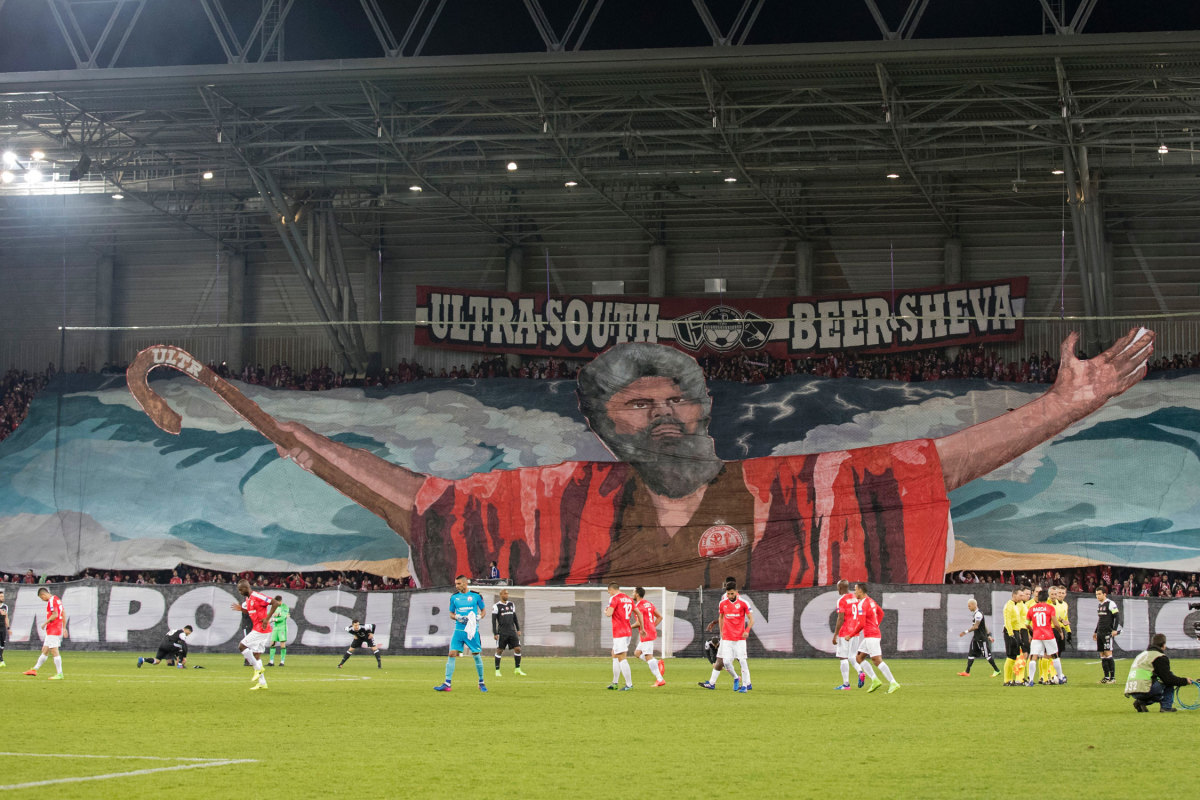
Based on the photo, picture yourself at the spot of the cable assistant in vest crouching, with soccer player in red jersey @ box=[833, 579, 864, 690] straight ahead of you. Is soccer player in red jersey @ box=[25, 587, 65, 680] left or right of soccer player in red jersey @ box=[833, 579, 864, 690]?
left

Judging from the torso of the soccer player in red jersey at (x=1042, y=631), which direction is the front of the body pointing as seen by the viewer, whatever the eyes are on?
away from the camera

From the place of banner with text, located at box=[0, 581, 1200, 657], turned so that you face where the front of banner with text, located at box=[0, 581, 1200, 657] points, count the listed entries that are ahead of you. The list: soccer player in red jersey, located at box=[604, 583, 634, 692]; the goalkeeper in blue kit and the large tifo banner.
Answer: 2

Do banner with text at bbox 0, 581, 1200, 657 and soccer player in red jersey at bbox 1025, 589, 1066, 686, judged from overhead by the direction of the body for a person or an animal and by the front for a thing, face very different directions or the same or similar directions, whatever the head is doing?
very different directions

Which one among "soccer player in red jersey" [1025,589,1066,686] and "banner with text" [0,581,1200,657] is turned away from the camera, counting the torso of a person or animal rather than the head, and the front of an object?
the soccer player in red jersey

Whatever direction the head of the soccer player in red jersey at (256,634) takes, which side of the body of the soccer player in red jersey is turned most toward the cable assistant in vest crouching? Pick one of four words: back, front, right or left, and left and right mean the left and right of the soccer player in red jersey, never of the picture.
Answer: left

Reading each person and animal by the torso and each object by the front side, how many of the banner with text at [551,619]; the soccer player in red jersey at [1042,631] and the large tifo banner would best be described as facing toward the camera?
2

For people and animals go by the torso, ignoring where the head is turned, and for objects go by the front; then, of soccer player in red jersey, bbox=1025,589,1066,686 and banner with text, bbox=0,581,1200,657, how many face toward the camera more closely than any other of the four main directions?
1

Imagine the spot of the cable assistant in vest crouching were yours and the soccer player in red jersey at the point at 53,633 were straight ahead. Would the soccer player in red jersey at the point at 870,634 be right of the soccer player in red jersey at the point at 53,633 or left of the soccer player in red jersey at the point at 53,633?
right

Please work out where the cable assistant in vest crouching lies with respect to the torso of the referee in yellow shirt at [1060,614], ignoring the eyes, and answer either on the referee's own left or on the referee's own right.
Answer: on the referee's own left

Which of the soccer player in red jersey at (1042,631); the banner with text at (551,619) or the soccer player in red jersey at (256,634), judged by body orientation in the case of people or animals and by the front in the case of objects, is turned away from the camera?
the soccer player in red jersey at (1042,631)

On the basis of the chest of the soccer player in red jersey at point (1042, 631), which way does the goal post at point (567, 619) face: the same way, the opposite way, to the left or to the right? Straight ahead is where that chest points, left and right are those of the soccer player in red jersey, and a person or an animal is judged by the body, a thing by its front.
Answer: the opposite way

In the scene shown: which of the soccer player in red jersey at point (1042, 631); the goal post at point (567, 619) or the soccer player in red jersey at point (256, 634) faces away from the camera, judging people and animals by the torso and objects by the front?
the soccer player in red jersey at point (1042, 631)

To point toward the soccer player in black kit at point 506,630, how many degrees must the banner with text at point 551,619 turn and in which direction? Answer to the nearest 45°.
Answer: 0° — it already faces them
